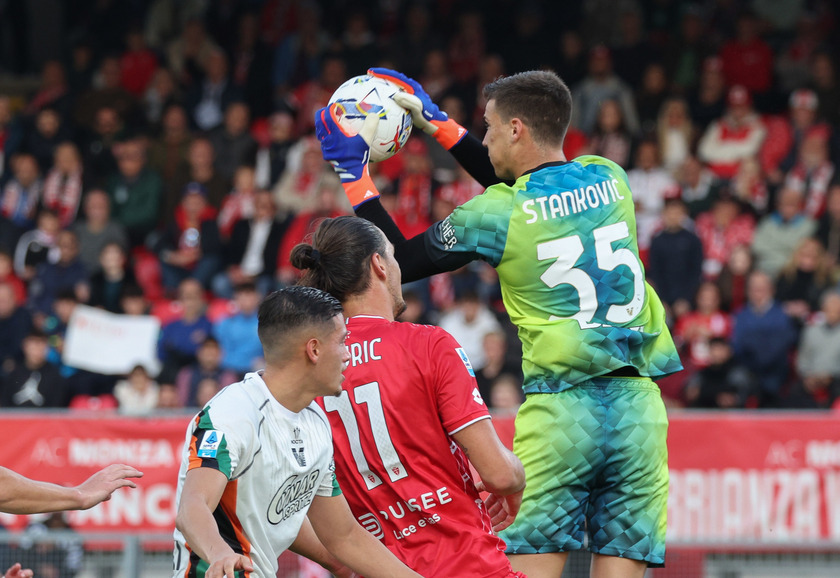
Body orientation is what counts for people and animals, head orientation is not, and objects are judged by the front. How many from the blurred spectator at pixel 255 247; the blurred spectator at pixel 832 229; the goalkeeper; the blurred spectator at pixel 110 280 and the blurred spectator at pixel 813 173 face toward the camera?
4

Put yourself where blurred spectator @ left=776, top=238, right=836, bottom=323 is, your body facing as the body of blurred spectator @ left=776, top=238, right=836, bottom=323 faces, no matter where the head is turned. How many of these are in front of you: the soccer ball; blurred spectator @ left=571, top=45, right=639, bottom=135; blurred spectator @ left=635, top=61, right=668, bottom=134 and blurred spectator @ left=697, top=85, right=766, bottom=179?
1

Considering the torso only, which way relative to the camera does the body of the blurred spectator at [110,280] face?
toward the camera

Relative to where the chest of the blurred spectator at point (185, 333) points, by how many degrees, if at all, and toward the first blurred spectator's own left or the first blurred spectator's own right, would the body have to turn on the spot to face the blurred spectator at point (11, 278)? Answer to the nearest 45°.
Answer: approximately 135° to the first blurred spectator's own right

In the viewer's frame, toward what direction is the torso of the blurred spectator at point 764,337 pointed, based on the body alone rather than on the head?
toward the camera

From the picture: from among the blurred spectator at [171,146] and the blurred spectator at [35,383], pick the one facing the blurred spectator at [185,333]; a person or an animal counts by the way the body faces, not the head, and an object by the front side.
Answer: the blurred spectator at [171,146]

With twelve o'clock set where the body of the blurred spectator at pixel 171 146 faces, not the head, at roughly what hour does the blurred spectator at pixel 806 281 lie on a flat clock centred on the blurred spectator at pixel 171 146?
the blurred spectator at pixel 806 281 is roughly at 10 o'clock from the blurred spectator at pixel 171 146.

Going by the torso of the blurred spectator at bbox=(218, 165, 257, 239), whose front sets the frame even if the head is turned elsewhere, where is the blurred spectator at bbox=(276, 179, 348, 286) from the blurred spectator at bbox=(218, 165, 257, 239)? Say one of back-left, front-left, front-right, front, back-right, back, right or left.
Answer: front-left

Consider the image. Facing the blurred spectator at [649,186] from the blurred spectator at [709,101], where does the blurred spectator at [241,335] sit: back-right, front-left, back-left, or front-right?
front-right

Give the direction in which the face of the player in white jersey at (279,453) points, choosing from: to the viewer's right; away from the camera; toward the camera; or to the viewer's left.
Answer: to the viewer's right

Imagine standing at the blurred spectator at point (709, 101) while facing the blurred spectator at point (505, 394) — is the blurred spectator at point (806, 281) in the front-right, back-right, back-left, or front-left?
front-left

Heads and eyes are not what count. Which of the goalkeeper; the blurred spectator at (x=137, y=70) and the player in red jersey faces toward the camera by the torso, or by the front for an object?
the blurred spectator

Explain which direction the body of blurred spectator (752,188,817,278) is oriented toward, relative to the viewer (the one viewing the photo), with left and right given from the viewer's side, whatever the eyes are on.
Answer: facing the viewer

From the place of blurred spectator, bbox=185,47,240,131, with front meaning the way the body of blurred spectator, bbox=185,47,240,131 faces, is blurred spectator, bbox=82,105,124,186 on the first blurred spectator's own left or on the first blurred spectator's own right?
on the first blurred spectator's own right
